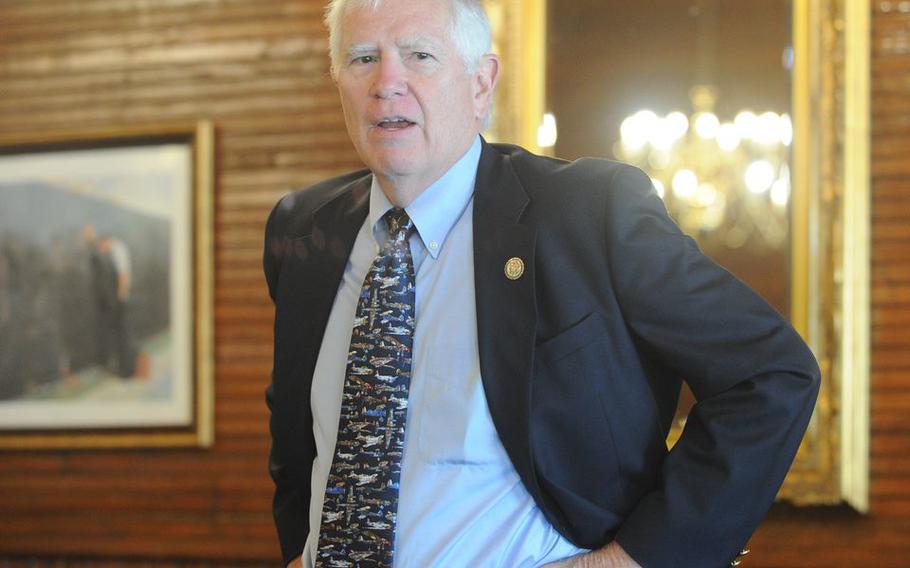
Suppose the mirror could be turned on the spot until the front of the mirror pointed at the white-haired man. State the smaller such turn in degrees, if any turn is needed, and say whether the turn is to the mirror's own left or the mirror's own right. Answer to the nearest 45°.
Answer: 0° — it already faces them

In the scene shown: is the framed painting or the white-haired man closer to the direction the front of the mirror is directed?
the white-haired man

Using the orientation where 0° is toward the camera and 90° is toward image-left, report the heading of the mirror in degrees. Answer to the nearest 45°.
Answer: approximately 0°

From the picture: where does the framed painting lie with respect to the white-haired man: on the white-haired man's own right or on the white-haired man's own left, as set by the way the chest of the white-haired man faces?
on the white-haired man's own right

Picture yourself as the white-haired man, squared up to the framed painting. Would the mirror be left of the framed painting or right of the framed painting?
right

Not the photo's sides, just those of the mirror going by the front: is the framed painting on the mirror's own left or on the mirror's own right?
on the mirror's own right

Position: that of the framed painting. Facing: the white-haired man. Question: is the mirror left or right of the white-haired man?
left
